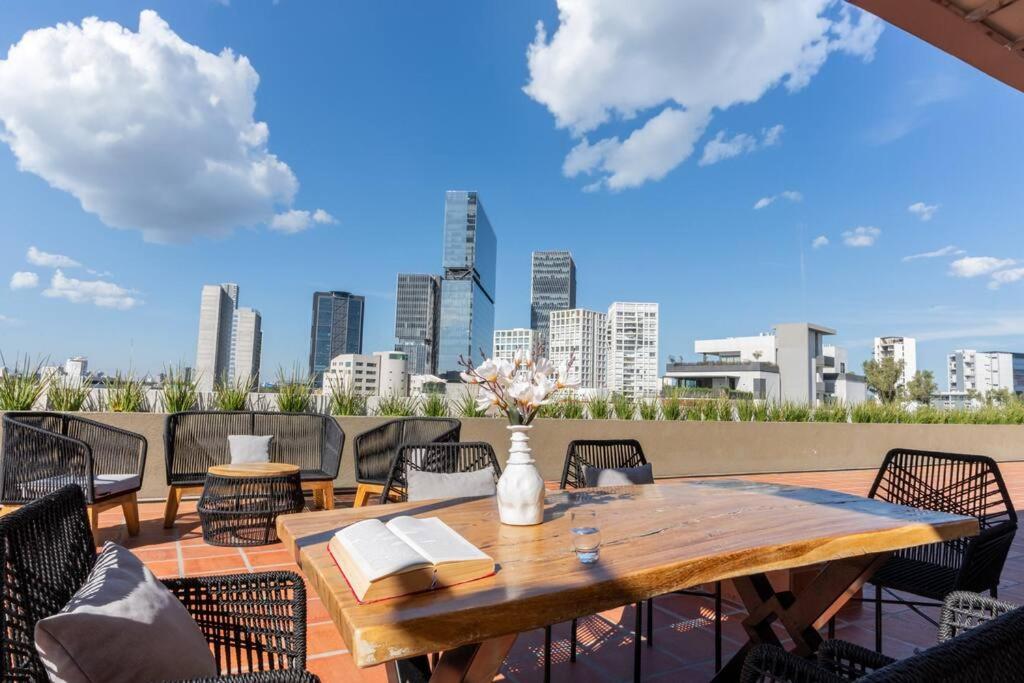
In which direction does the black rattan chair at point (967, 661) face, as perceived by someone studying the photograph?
facing away from the viewer and to the left of the viewer

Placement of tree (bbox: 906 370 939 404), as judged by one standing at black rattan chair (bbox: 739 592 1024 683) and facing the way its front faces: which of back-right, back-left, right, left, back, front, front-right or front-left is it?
front-right

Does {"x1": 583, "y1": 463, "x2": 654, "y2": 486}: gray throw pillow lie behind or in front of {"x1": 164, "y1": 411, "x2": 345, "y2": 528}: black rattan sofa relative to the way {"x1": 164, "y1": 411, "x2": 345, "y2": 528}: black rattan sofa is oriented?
in front

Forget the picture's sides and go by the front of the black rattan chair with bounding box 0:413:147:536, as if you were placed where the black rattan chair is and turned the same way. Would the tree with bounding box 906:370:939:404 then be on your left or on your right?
on your left

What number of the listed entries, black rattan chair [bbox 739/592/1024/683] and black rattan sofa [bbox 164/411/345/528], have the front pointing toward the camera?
1

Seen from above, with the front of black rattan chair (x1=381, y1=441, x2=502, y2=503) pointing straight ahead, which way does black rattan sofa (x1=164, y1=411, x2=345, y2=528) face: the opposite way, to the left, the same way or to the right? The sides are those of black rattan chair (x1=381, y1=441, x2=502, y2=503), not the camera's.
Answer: the same way

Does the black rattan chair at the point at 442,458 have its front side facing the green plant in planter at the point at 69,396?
no

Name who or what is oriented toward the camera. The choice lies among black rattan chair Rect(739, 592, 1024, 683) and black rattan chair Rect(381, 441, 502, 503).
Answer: black rattan chair Rect(381, 441, 502, 503)

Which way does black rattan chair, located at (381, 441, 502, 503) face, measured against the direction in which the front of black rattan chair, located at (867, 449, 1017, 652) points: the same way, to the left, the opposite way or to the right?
to the left

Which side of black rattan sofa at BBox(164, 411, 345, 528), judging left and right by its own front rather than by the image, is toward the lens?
front

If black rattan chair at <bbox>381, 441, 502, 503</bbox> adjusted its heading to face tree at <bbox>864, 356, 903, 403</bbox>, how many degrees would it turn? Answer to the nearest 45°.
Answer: approximately 135° to its left

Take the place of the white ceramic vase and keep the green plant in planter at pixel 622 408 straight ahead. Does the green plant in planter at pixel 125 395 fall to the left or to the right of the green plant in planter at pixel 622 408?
left

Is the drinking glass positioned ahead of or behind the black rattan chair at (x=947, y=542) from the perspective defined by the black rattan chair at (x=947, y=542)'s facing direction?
ahead

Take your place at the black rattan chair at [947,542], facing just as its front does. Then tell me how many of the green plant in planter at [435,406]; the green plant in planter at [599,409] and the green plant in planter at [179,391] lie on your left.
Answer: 0

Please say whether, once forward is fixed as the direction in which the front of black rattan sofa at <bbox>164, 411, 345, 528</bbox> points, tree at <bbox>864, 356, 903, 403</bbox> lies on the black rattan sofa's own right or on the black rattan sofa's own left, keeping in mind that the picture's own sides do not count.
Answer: on the black rattan sofa's own left

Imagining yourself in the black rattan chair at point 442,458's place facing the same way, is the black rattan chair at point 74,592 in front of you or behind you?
in front

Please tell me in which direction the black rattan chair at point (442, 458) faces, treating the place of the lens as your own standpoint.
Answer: facing the viewer

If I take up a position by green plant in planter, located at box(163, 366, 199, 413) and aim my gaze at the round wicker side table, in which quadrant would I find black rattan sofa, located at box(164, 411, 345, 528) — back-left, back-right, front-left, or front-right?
front-left

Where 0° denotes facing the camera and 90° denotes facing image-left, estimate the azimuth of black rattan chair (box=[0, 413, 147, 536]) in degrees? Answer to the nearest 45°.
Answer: approximately 315°

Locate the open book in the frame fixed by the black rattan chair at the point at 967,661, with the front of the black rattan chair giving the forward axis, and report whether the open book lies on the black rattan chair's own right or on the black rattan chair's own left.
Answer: on the black rattan chair's own left
